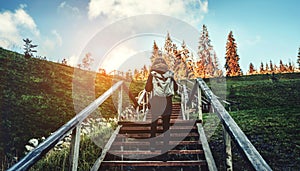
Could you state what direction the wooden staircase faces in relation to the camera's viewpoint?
facing the viewer
